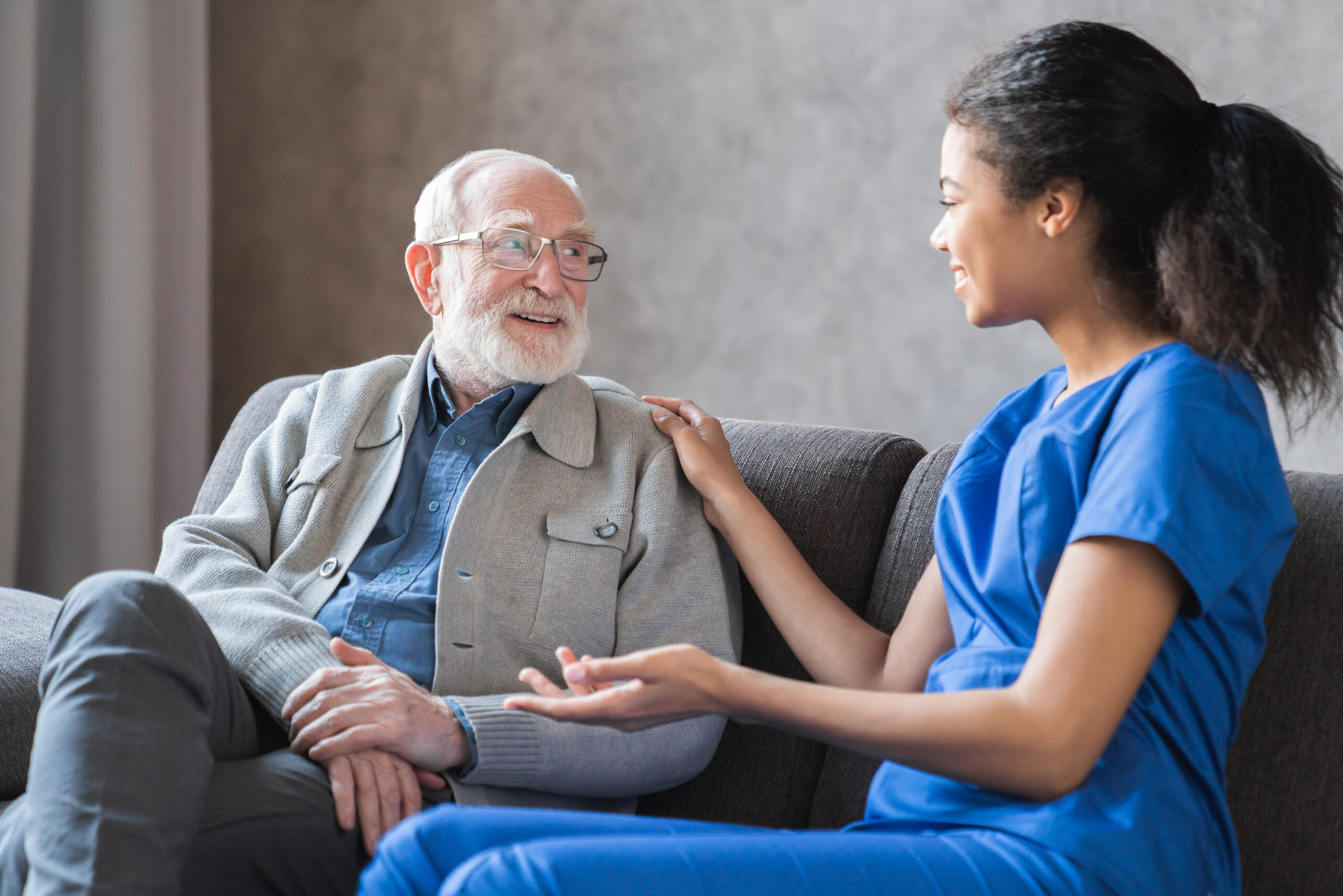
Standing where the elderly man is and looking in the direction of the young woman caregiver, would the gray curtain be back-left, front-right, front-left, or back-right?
back-left

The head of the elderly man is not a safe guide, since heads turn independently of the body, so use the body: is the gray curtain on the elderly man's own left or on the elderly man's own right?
on the elderly man's own right

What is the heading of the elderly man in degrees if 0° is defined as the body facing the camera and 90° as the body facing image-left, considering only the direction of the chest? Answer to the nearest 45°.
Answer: approximately 45°

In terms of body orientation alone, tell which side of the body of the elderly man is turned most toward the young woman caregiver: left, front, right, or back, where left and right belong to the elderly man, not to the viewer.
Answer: left

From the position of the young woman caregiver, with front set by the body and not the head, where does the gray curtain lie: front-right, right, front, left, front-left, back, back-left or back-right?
front-right

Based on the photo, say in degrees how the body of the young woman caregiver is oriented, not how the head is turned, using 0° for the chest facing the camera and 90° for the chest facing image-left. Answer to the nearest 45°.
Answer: approximately 90°

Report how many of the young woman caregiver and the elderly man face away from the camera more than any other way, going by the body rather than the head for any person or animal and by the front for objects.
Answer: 0

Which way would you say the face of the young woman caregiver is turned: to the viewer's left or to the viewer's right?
to the viewer's left
